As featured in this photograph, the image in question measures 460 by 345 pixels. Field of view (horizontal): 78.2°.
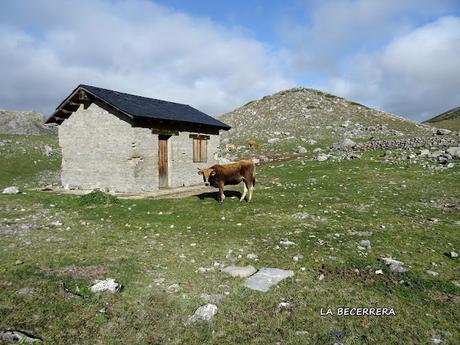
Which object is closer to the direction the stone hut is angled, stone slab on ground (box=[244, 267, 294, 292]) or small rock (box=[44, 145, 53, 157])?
the stone slab on ground

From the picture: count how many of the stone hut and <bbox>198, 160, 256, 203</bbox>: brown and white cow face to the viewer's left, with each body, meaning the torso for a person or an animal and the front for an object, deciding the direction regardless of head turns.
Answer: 1

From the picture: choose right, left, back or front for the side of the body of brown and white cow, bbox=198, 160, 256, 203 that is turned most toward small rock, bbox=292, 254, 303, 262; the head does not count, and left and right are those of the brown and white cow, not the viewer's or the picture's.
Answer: left

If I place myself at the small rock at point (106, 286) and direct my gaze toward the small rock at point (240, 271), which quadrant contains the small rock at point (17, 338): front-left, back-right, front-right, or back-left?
back-right

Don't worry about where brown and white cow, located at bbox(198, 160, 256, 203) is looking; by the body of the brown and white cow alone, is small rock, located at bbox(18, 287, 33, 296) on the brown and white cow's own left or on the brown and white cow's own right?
on the brown and white cow's own left

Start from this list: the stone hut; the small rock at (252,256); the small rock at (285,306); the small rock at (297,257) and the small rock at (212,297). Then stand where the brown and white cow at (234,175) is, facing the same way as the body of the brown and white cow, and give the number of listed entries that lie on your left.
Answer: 4

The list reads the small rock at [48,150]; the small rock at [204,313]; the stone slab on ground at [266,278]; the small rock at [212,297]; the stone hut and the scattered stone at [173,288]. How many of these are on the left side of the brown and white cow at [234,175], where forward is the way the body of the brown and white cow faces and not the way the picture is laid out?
4

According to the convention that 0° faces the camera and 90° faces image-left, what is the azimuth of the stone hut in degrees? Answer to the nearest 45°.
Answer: approximately 315°

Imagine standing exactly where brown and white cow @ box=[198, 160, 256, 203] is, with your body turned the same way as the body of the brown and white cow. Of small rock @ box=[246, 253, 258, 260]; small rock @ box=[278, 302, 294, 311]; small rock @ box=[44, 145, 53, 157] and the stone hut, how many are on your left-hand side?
2

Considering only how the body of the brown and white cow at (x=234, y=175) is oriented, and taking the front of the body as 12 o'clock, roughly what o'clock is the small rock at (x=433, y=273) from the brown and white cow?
The small rock is roughly at 8 o'clock from the brown and white cow.

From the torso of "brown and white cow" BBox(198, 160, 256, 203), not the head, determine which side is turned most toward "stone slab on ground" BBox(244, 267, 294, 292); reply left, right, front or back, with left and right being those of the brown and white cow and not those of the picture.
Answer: left

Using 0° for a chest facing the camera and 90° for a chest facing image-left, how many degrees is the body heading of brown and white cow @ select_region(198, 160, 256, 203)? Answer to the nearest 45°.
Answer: approximately 90°
